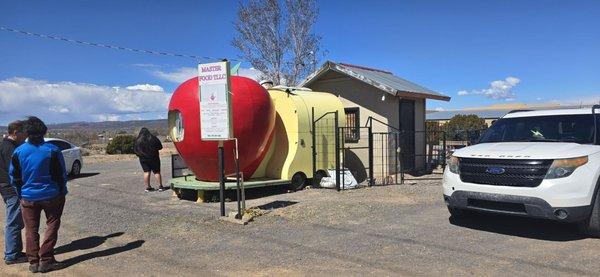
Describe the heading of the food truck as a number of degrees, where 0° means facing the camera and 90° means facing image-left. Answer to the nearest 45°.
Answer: approximately 45°

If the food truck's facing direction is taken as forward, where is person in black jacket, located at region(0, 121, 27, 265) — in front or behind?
in front

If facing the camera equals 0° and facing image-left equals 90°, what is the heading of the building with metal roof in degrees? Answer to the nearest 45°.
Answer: approximately 315°

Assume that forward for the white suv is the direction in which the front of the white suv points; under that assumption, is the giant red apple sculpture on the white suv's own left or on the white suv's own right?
on the white suv's own right

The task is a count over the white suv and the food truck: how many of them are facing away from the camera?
0

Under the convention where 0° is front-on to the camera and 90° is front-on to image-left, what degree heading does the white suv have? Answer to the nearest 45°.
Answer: approximately 45°

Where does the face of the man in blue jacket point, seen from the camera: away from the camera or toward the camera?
away from the camera

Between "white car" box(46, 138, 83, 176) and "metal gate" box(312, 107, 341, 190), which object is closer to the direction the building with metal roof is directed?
the metal gate

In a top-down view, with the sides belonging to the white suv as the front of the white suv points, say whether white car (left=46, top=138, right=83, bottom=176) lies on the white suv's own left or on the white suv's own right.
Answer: on the white suv's own right

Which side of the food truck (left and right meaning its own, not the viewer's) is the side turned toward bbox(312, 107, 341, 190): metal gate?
back

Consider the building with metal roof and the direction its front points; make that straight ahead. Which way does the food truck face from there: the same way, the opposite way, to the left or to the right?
to the right

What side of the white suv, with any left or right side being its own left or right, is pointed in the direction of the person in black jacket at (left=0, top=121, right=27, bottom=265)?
front

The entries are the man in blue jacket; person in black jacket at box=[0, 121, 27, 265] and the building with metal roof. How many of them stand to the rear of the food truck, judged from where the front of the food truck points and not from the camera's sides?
1

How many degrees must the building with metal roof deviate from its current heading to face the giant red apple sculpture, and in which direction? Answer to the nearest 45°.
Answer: approximately 90° to its right

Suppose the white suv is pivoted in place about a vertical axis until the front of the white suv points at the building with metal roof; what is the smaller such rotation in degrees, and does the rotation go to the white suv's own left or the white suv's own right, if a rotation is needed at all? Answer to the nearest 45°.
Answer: approximately 90° to the white suv's own right
